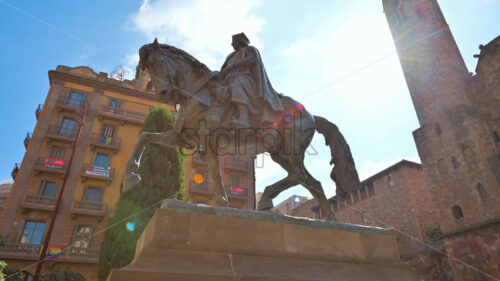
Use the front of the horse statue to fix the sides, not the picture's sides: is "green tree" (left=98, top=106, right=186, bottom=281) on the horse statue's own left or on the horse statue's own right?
on the horse statue's own right

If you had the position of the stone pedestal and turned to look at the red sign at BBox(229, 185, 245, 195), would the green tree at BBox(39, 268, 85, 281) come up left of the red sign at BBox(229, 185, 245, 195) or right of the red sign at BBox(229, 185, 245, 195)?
left

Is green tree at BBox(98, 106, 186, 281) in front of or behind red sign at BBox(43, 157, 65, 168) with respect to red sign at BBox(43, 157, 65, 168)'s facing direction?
in front

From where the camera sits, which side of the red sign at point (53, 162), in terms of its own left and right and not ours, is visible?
front

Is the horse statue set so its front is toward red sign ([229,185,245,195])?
no

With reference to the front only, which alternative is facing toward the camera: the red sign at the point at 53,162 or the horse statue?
the red sign

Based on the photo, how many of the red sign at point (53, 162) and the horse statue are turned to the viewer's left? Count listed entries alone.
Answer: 1

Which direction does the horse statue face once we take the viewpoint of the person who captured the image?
facing to the left of the viewer

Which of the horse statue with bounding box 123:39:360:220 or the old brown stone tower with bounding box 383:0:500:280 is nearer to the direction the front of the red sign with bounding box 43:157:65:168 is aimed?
the horse statue

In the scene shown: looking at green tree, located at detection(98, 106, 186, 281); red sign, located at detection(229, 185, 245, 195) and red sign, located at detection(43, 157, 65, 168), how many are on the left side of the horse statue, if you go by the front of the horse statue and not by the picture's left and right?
0

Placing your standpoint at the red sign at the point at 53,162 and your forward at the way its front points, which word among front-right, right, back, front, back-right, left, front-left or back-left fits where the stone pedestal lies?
front
